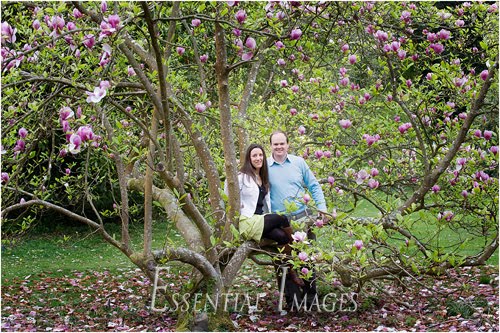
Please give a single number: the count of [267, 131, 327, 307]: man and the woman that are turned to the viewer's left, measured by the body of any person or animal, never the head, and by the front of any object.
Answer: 0

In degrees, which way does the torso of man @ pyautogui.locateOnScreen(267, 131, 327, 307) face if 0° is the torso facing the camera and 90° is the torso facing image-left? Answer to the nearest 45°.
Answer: approximately 0°

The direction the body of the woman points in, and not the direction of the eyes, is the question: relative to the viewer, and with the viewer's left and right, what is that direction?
facing the viewer and to the right of the viewer
